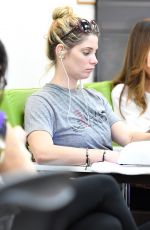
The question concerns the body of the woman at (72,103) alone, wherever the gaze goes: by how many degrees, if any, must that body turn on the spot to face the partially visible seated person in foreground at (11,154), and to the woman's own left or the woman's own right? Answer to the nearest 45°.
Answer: approximately 45° to the woman's own right

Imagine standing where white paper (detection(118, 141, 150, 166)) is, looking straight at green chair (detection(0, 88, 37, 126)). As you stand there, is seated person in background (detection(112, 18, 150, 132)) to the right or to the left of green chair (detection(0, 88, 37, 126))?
right

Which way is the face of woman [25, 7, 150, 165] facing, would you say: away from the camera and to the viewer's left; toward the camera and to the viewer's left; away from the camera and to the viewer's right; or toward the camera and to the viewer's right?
toward the camera and to the viewer's right

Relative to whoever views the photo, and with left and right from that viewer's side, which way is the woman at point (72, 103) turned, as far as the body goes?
facing the viewer and to the right of the viewer

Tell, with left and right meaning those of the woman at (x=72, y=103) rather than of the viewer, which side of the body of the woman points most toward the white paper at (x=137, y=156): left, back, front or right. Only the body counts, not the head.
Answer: front

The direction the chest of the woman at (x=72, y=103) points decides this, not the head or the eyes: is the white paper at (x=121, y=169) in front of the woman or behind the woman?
in front

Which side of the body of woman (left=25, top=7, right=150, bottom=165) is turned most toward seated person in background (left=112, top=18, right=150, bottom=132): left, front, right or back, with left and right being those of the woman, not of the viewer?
left
